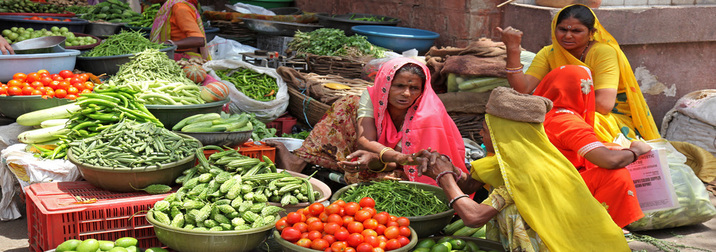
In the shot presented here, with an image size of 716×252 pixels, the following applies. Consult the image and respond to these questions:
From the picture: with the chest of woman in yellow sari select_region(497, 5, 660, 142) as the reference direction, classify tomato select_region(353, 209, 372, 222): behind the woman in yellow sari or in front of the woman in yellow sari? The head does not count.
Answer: in front

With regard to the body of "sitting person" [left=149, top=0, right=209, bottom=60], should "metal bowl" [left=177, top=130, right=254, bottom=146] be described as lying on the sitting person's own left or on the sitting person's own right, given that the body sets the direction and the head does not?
on the sitting person's own left

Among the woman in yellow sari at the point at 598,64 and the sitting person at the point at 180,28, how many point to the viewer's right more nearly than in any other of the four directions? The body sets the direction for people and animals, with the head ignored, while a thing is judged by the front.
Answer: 0

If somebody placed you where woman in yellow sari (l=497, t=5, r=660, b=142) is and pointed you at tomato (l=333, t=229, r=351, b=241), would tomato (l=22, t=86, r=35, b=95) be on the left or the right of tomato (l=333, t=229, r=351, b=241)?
right

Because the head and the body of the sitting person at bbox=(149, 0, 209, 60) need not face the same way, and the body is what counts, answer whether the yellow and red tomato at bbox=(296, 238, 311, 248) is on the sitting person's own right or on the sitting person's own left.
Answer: on the sitting person's own left

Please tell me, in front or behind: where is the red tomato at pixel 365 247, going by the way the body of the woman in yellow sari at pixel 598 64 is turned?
in front

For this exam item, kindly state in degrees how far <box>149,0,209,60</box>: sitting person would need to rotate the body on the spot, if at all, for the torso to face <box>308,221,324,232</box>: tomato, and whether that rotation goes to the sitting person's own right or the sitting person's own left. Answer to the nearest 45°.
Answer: approximately 90° to the sitting person's own left

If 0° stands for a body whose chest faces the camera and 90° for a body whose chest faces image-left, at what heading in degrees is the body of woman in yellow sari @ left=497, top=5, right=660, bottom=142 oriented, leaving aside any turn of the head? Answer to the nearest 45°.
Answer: approximately 45°

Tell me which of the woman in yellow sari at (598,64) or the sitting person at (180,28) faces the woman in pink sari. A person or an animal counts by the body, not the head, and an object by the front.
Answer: the woman in yellow sari

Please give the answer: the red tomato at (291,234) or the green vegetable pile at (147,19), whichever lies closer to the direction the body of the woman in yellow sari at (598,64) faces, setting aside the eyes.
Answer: the red tomato

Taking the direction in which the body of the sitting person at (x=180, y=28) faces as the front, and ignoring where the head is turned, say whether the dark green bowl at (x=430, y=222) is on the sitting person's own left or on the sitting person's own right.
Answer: on the sitting person's own left
